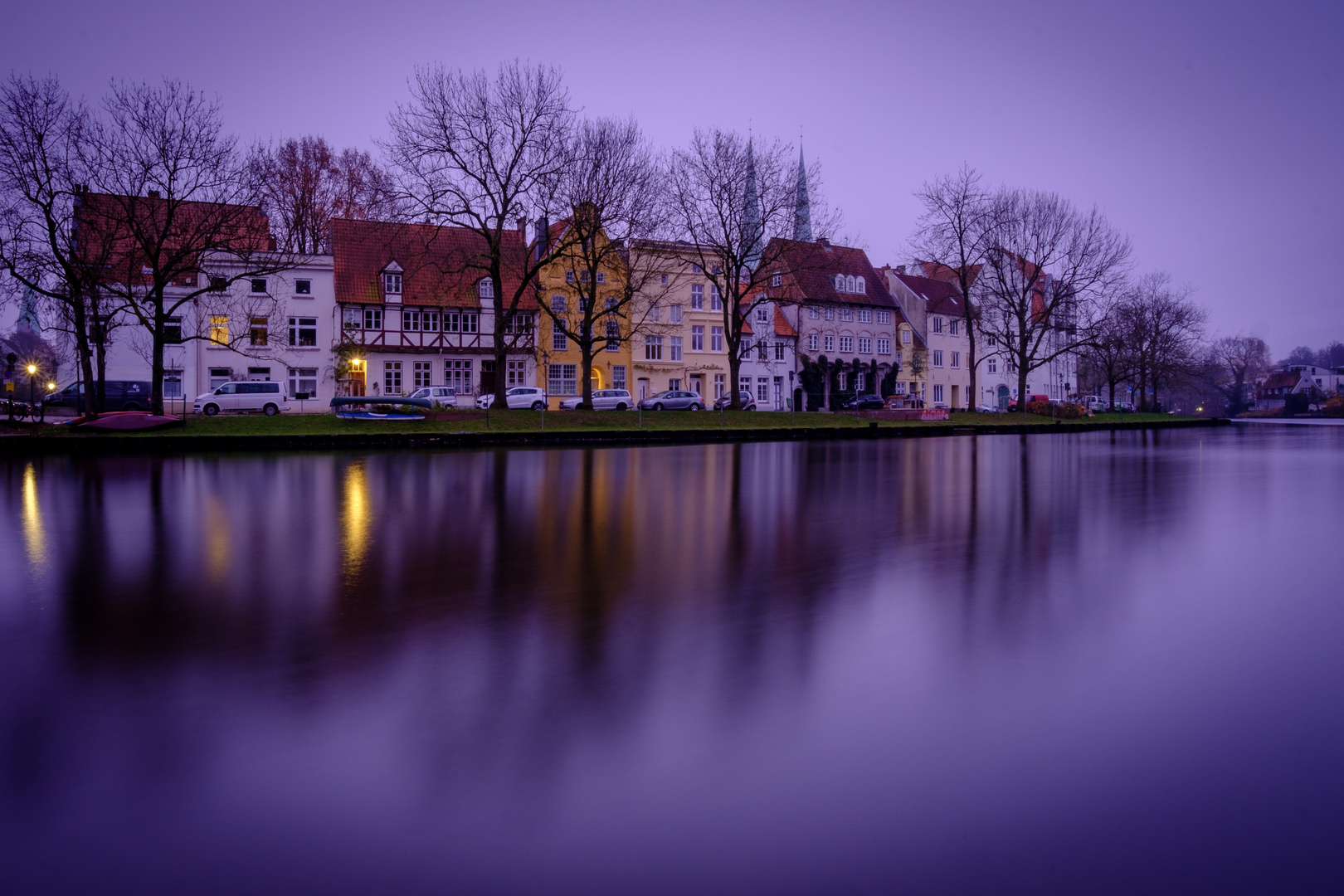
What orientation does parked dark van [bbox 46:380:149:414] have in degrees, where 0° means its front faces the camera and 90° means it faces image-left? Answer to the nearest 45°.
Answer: approximately 90°

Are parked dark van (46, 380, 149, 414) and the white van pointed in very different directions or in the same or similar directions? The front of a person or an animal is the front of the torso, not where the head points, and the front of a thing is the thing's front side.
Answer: same or similar directions

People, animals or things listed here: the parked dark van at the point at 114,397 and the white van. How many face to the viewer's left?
2

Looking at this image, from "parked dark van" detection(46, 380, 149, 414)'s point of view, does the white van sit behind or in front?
behind

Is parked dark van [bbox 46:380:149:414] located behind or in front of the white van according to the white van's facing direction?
in front

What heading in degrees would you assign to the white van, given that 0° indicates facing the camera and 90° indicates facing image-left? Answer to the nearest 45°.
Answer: approximately 90°
